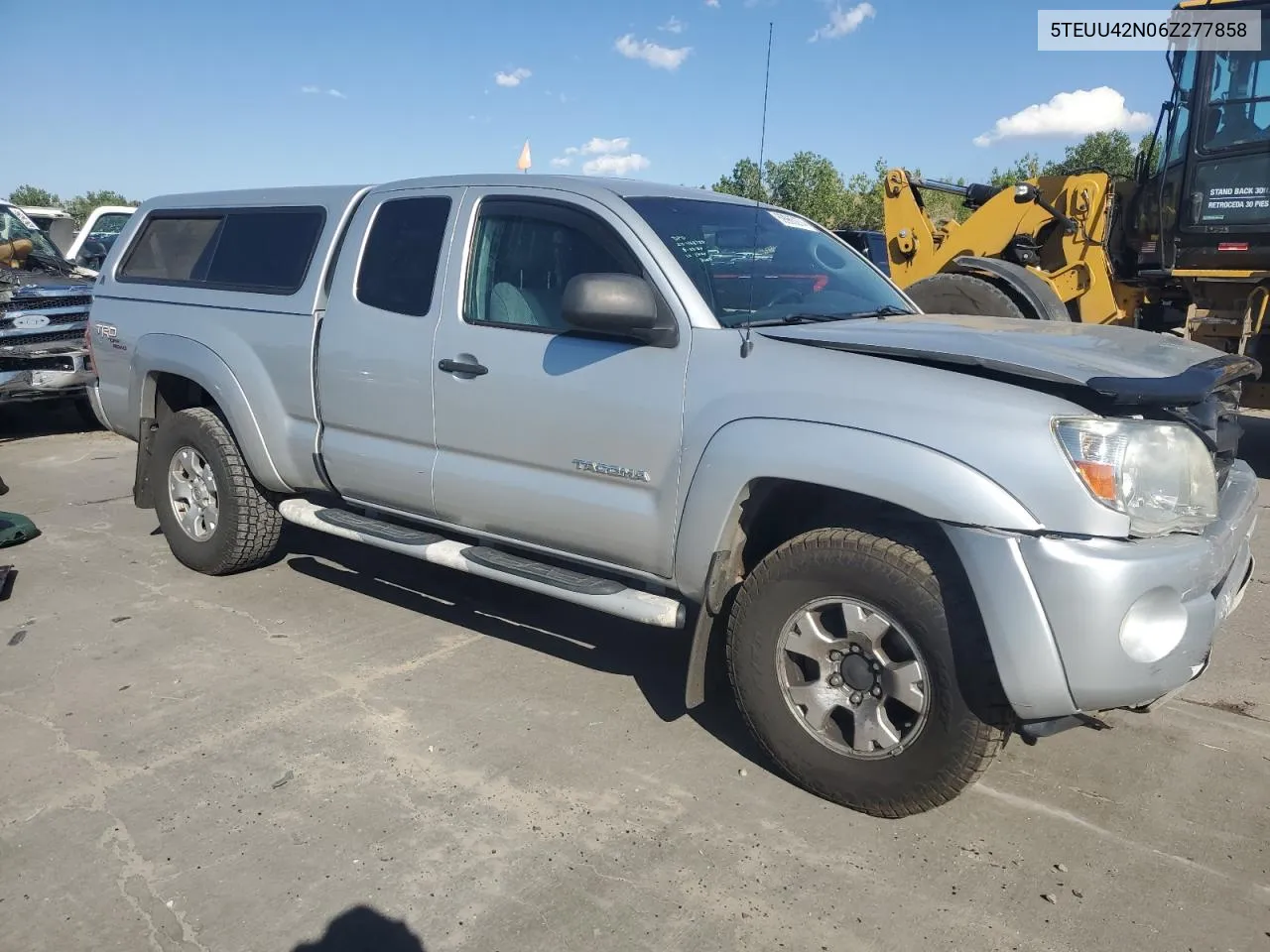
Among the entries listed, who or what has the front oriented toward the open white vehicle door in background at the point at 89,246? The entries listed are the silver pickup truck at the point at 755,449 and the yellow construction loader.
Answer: the yellow construction loader

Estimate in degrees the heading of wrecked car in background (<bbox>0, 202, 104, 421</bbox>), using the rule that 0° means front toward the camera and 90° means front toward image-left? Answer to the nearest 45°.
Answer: approximately 0°

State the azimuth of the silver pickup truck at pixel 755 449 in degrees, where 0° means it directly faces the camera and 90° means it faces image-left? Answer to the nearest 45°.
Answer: approximately 315°

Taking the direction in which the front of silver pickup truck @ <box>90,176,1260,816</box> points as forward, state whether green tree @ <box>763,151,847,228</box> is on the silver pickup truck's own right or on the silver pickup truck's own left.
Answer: on the silver pickup truck's own left

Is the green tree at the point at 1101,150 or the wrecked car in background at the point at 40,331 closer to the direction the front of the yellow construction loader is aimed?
the wrecked car in background

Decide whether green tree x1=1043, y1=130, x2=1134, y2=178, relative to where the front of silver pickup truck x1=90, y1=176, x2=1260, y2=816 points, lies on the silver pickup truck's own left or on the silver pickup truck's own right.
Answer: on the silver pickup truck's own left

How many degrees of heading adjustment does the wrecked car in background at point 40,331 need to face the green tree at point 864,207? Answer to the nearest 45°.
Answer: approximately 135° to its left

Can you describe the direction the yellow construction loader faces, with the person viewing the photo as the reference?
facing to the left of the viewer

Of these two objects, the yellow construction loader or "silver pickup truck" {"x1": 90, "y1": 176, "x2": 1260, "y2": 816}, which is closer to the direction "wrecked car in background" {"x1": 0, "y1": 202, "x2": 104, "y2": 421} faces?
the silver pickup truck

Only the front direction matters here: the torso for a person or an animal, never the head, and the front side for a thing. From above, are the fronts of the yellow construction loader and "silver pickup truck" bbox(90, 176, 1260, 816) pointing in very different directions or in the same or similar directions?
very different directions

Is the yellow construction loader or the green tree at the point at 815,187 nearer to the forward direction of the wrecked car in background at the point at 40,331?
the yellow construction loader

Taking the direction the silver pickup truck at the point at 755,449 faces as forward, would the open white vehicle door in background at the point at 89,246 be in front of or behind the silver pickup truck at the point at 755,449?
behind
